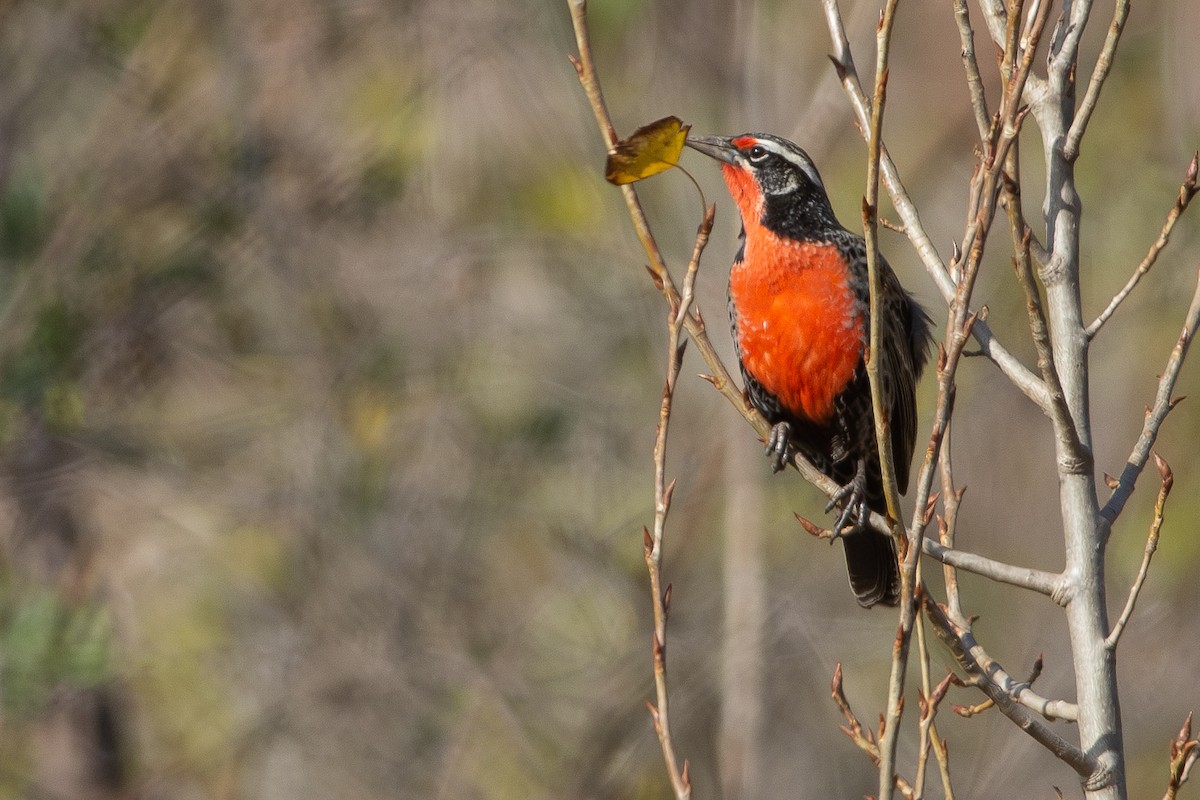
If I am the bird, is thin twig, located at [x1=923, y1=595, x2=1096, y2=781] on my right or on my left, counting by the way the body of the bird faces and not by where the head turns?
on my left

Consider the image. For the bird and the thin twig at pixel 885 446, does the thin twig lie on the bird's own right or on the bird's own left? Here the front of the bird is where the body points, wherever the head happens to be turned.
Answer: on the bird's own left

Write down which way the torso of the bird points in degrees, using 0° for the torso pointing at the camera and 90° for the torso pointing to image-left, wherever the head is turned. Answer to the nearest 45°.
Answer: approximately 45°

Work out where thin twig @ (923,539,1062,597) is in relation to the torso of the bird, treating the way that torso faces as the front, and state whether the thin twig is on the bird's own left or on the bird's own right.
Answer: on the bird's own left

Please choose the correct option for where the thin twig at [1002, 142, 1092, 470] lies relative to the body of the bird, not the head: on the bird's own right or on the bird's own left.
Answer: on the bird's own left

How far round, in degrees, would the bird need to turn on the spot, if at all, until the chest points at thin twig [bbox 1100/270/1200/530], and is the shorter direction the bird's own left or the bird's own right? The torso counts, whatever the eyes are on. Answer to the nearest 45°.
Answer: approximately 90° to the bird's own left
